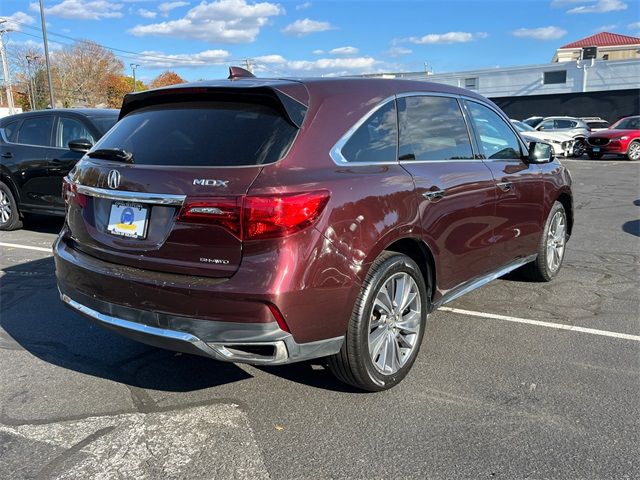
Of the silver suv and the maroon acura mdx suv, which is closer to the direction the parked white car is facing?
the maroon acura mdx suv

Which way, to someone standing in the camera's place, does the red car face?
facing the viewer and to the left of the viewer

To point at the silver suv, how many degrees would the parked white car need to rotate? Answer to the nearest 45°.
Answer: approximately 135° to its left

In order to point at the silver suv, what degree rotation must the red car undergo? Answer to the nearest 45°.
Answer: approximately 90° to its right

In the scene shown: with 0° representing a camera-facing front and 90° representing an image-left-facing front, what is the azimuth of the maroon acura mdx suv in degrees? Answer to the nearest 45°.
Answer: approximately 225°

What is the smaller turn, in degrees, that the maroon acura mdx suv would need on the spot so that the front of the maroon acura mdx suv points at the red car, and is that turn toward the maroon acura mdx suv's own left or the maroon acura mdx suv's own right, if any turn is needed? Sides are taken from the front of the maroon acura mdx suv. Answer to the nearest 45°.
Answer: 0° — it already faces it

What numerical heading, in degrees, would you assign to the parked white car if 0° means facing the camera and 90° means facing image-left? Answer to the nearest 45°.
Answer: approximately 315°

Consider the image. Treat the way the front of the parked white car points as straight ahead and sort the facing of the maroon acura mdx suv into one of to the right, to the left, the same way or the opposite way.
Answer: to the left

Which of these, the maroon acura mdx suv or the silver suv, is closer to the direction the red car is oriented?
the maroon acura mdx suv

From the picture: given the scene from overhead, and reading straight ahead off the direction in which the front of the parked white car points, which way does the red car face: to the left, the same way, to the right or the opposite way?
to the right

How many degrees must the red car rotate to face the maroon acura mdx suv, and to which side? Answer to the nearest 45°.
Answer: approximately 45° to its left
